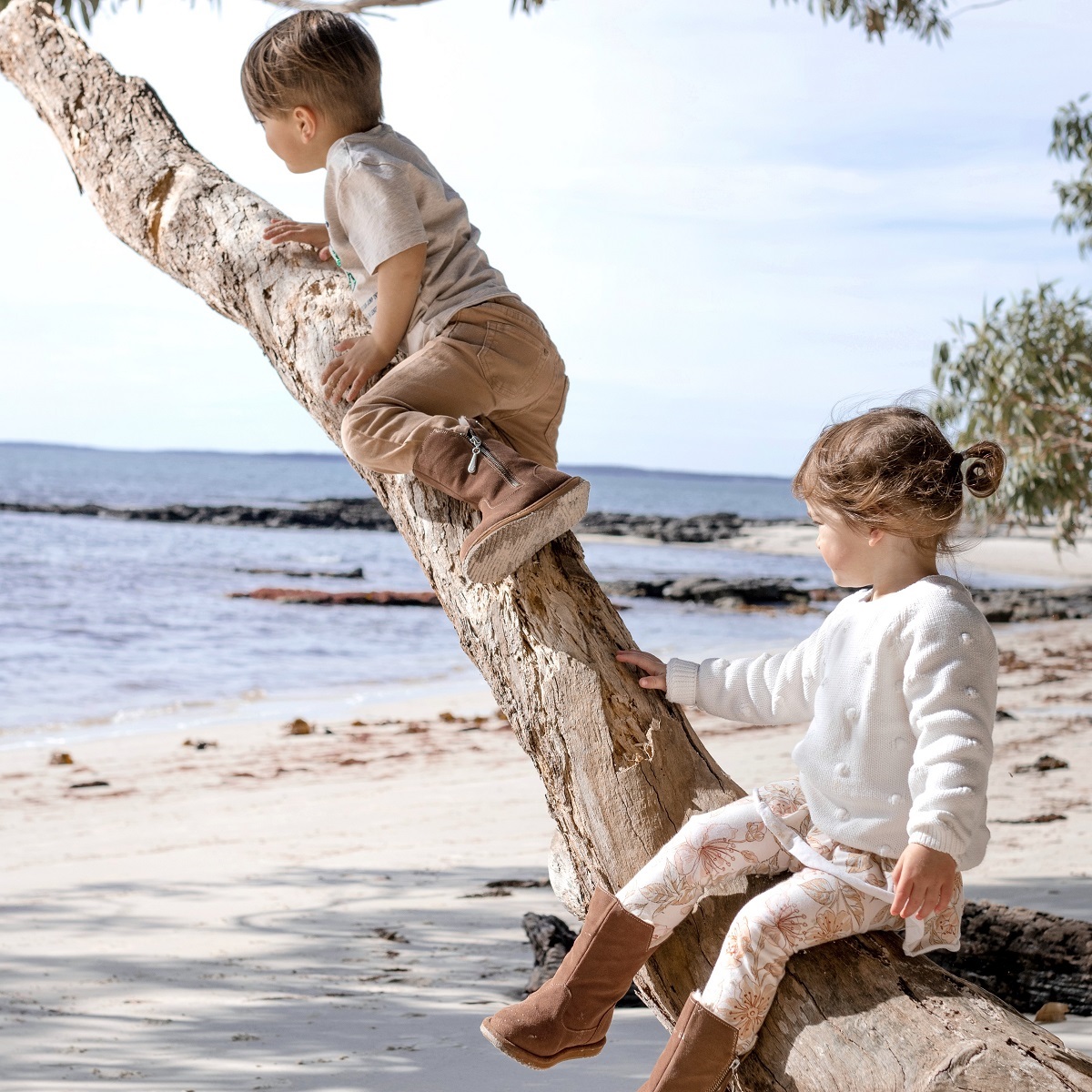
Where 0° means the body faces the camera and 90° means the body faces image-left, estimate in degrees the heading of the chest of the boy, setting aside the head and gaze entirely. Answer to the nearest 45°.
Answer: approximately 90°

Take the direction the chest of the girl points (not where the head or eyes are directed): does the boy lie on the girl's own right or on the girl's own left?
on the girl's own right

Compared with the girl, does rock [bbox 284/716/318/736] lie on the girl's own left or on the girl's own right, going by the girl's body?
on the girl's own right

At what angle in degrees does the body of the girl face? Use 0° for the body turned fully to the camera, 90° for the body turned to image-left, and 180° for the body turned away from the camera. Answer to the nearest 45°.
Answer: approximately 45°

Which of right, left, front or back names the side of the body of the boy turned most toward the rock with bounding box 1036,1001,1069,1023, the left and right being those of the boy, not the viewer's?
back
